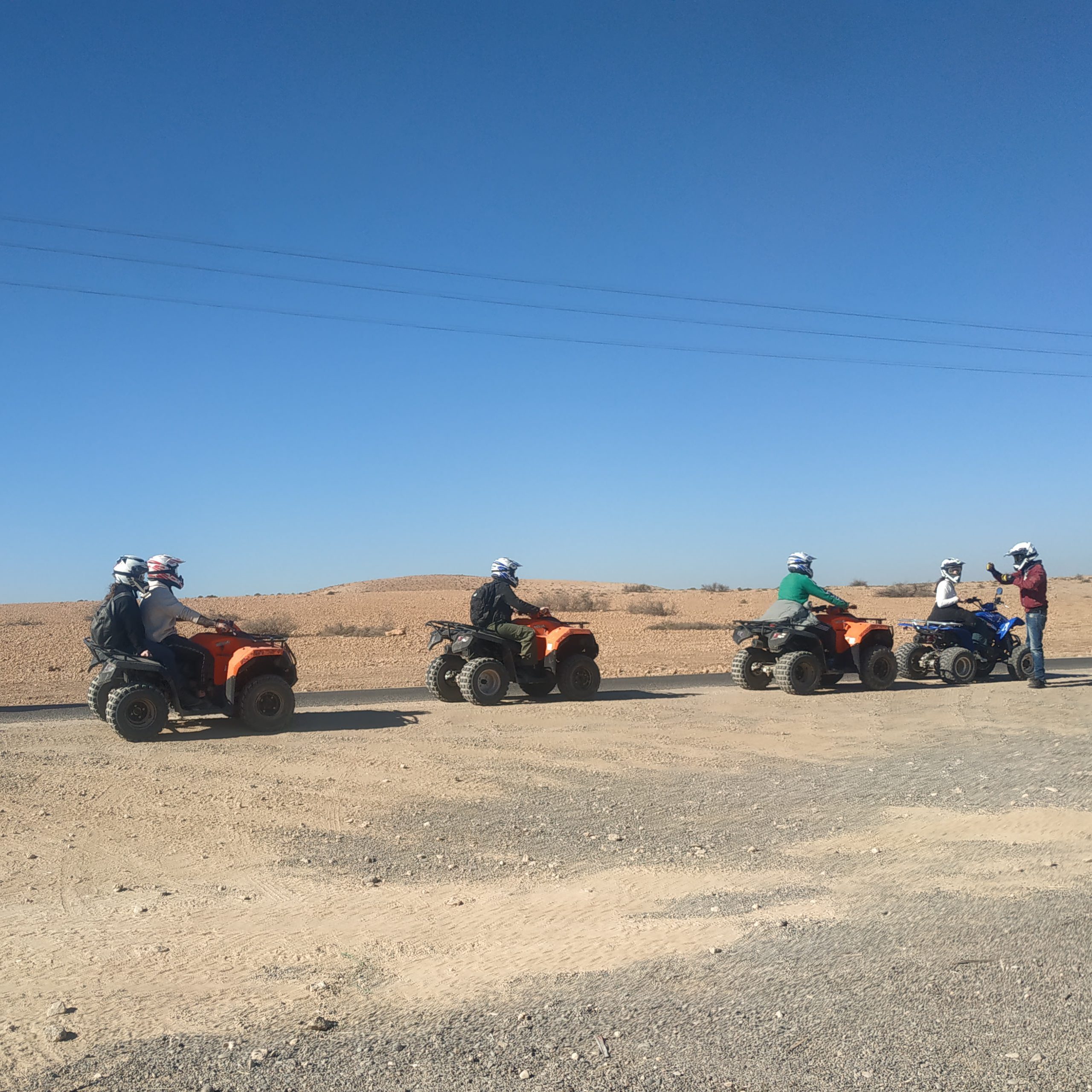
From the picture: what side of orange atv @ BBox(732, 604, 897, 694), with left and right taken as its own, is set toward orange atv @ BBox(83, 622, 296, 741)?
back

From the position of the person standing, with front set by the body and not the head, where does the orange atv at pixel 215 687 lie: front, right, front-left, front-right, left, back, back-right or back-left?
front-left

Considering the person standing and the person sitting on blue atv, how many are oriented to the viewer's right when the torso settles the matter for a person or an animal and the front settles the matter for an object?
1

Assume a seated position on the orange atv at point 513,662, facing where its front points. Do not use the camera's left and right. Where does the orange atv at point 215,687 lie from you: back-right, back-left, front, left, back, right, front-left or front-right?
back

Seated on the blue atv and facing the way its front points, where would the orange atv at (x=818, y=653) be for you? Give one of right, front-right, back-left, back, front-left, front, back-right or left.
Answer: back

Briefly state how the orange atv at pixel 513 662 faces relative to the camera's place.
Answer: facing away from the viewer and to the right of the viewer

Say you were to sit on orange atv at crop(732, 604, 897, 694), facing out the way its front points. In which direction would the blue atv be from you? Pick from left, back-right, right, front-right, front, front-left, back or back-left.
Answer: front

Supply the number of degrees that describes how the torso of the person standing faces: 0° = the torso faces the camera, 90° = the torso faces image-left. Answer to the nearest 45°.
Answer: approximately 90°

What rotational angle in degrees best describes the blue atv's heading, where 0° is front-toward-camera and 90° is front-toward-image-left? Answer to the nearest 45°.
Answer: approximately 225°

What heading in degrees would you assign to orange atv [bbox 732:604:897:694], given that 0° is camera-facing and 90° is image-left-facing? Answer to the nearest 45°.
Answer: approximately 225°

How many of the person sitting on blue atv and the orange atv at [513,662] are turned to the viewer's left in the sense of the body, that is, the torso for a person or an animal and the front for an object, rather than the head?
0

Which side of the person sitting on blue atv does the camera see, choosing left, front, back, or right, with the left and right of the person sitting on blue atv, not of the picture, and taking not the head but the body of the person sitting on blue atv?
right

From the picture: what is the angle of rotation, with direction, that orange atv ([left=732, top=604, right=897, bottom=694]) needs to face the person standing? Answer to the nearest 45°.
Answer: approximately 45° to its right

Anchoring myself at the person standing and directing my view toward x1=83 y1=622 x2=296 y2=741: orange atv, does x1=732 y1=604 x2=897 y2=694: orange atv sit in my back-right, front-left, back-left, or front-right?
front-right

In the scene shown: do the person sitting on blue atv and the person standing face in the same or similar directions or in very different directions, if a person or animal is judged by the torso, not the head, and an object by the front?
very different directions
